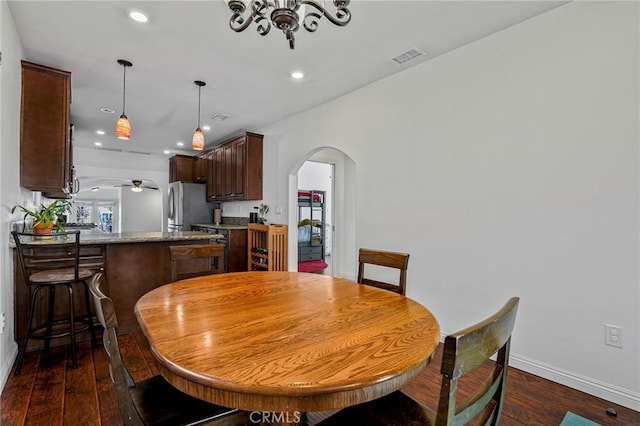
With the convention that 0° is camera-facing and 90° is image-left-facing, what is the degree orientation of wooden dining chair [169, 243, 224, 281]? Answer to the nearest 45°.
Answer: approximately 315°

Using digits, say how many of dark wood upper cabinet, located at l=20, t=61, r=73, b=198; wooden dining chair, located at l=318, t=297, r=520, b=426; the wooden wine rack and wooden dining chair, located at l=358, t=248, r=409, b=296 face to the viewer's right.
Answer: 1

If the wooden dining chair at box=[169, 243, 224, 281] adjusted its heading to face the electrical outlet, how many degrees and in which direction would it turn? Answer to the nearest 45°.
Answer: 0° — it already faces it

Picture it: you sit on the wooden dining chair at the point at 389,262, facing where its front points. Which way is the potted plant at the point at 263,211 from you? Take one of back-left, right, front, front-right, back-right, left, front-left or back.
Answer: right

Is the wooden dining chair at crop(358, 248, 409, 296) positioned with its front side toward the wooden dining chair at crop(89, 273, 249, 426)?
yes

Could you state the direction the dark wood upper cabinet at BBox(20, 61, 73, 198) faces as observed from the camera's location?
facing to the right of the viewer

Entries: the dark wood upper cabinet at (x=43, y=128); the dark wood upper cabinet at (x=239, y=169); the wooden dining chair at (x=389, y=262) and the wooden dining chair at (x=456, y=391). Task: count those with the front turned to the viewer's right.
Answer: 1

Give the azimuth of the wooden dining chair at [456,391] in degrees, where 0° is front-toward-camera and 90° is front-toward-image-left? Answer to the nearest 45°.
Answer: approximately 135°

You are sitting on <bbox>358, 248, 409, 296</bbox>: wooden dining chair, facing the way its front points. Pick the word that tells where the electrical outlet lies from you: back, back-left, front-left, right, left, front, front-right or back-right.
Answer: back-left

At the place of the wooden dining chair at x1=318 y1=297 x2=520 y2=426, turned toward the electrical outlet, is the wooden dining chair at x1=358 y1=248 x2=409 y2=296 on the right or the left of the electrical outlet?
left

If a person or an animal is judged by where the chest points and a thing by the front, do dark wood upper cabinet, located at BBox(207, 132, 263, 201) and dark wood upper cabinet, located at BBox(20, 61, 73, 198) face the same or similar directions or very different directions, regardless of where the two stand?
very different directions

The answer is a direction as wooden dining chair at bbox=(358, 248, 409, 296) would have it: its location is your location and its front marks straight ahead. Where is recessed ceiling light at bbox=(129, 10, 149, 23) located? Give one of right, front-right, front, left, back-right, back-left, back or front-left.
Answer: front-right
